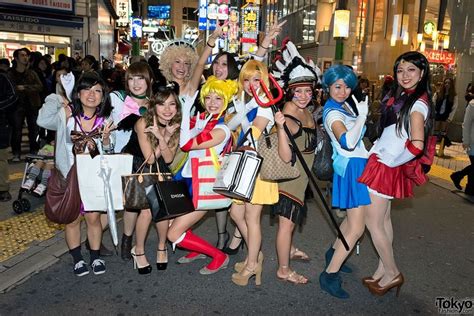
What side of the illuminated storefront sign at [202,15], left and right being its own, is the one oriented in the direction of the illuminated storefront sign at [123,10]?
right

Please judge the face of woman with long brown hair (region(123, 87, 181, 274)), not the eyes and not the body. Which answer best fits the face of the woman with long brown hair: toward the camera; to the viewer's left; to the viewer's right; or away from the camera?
toward the camera

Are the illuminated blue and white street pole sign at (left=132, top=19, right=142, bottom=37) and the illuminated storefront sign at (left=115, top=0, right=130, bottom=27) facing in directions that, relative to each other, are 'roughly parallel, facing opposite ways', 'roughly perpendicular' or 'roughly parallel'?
roughly parallel

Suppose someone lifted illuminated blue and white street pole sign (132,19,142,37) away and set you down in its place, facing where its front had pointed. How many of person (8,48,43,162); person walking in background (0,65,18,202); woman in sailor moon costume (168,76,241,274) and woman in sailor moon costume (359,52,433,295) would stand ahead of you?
4

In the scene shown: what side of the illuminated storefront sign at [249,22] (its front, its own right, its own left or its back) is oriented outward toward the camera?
front

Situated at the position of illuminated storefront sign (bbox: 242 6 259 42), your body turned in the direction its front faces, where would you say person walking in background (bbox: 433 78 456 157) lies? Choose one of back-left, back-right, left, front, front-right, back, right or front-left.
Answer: front

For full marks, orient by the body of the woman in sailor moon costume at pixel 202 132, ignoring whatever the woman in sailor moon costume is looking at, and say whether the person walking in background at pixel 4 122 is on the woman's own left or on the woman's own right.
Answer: on the woman's own right

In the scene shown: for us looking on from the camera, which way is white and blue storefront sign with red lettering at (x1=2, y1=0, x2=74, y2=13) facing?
facing the viewer and to the right of the viewer

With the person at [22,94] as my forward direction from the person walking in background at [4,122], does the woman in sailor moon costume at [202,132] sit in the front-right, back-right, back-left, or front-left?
back-right

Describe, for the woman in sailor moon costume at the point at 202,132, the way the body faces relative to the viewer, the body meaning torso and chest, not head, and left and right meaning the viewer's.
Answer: facing the viewer and to the left of the viewer

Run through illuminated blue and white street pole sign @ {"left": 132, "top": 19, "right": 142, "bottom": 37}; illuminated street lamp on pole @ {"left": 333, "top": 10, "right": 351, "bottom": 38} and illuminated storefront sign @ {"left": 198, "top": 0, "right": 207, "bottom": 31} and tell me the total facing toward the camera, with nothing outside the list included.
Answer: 3

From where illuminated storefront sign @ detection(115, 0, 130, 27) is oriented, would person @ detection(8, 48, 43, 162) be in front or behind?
in front

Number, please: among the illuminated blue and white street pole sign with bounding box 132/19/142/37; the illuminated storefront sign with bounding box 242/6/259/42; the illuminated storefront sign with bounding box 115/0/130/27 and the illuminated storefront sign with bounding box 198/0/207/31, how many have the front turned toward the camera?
4

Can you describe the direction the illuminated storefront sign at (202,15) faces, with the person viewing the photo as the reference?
facing the viewer

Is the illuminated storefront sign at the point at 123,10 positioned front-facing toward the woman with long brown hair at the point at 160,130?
yes

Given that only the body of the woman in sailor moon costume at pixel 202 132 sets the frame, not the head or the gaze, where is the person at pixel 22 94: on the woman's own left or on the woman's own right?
on the woman's own right
